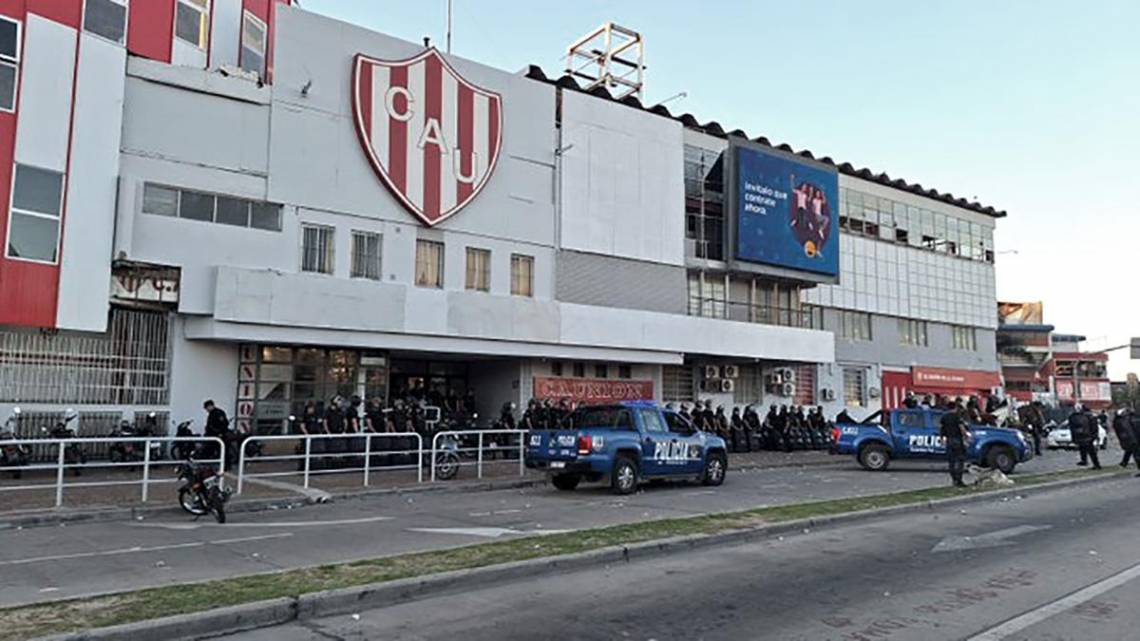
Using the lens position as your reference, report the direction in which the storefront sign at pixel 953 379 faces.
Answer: facing the viewer and to the right of the viewer

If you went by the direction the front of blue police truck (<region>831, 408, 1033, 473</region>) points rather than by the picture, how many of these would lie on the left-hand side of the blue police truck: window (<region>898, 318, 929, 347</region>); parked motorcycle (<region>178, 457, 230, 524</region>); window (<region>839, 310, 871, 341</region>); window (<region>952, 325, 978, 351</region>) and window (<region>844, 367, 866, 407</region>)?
4

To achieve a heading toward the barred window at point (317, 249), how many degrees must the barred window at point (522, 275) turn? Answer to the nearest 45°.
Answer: approximately 90° to its right

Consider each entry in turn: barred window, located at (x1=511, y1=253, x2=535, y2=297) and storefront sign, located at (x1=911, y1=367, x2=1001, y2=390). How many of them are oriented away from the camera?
0

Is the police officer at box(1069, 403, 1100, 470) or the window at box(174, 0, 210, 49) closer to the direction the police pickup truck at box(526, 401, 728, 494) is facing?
the police officer

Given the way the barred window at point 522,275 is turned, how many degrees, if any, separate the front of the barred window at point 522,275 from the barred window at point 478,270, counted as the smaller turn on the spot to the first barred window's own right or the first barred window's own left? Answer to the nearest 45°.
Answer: approximately 90° to the first barred window's own right
